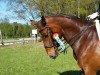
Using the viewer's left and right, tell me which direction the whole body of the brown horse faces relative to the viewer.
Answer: facing to the left of the viewer
